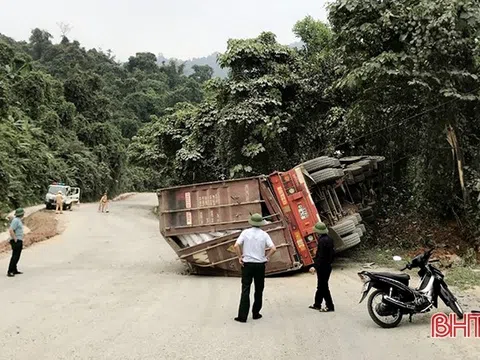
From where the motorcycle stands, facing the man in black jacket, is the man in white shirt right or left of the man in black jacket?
left

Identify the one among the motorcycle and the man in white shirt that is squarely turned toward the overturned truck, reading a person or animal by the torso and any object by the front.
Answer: the man in white shirt

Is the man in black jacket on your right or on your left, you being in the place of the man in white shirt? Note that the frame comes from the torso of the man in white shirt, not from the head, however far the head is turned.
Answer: on your right

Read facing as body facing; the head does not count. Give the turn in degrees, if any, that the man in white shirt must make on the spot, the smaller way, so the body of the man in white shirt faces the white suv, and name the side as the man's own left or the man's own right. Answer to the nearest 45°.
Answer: approximately 45° to the man's own left

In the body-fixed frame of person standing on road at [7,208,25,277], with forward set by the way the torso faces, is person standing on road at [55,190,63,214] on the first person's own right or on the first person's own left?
on the first person's own left

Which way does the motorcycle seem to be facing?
to the viewer's right

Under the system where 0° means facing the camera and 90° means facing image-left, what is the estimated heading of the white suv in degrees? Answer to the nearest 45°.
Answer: approximately 45°

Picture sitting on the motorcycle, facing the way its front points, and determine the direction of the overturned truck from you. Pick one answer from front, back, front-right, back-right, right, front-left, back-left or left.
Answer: back-left

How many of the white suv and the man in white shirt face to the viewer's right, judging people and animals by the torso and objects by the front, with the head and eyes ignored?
0

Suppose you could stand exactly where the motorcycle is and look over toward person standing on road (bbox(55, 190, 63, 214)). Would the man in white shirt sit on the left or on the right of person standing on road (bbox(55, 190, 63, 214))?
left

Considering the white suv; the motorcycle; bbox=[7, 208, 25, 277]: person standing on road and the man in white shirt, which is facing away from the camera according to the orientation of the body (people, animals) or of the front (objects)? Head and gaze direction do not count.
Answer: the man in white shirt

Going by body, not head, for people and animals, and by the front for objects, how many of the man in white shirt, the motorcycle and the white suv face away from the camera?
1

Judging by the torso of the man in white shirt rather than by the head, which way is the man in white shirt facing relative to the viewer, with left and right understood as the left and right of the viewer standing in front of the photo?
facing away from the viewer

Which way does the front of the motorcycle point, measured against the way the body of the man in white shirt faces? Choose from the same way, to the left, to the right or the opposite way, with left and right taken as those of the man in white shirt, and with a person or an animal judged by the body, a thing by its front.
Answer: to the right

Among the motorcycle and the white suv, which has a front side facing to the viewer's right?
the motorcycle

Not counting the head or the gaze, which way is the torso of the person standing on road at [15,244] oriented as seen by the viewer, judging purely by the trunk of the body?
to the viewer's right

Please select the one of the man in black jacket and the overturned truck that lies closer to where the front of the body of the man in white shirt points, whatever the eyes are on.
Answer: the overturned truck

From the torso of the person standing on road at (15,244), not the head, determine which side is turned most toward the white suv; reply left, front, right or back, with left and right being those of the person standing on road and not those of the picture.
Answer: left
